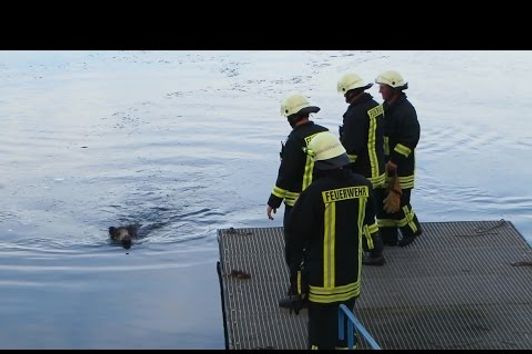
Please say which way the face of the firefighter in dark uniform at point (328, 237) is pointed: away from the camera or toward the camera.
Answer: away from the camera

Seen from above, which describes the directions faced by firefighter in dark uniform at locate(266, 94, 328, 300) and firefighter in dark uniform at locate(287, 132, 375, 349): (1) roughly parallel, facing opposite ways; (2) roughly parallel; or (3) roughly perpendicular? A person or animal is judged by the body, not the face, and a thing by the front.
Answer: roughly parallel

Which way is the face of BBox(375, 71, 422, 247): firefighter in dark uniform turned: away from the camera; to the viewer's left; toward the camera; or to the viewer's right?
to the viewer's left

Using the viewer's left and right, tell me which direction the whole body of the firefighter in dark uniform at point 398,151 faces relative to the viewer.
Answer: facing to the left of the viewer

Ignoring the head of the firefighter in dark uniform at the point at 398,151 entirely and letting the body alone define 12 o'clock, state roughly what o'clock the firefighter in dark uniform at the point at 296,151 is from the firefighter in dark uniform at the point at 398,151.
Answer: the firefighter in dark uniform at the point at 296,151 is roughly at 10 o'clock from the firefighter in dark uniform at the point at 398,151.

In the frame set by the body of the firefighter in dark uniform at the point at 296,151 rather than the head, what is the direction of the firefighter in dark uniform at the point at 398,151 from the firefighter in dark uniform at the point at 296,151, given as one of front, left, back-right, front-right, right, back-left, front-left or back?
right

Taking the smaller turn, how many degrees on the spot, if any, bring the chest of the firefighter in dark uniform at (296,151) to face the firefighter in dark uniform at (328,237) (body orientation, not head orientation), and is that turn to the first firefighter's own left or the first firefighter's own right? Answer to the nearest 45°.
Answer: approximately 135° to the first firefighter's own left

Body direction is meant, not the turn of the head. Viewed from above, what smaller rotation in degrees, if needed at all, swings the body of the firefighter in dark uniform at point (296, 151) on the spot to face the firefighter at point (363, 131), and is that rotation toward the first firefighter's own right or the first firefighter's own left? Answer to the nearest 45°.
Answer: approximately 90° to the first firefighter's own right

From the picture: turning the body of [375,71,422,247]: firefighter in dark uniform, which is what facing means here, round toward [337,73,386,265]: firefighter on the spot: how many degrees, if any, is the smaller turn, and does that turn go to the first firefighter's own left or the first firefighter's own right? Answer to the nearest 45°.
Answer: approximately 45° to the first firefighter's own left

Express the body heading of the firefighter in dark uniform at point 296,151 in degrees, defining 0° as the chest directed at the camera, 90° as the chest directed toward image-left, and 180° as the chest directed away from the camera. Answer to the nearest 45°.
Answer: approximately 135°

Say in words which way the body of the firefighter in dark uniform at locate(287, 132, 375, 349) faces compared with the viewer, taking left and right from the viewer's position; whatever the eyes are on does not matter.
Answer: facing away from the viewer and to the left of the viewer

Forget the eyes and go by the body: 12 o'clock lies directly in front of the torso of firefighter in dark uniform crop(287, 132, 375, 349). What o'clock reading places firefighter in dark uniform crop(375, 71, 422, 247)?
firefighter in dark uniform crop(375, 71, 422, 247) is roughly at 2 o'clock from firefighter in dark uniform crop(287, 132, 375, 349).
